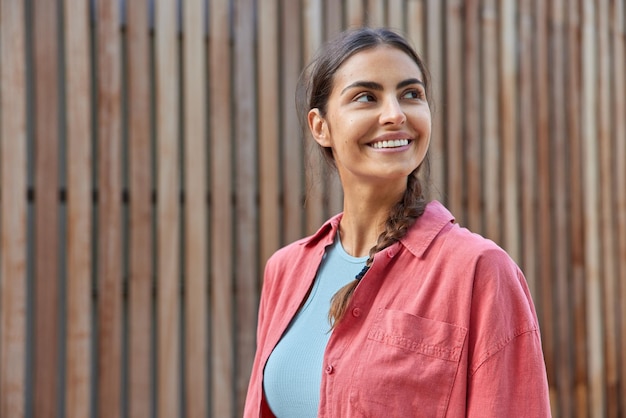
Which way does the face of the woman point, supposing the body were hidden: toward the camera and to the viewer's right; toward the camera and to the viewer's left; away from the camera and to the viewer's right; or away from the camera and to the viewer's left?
toward the camera and to the viewer's right

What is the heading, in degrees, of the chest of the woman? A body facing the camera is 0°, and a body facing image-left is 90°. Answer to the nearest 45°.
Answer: approximately 45°
